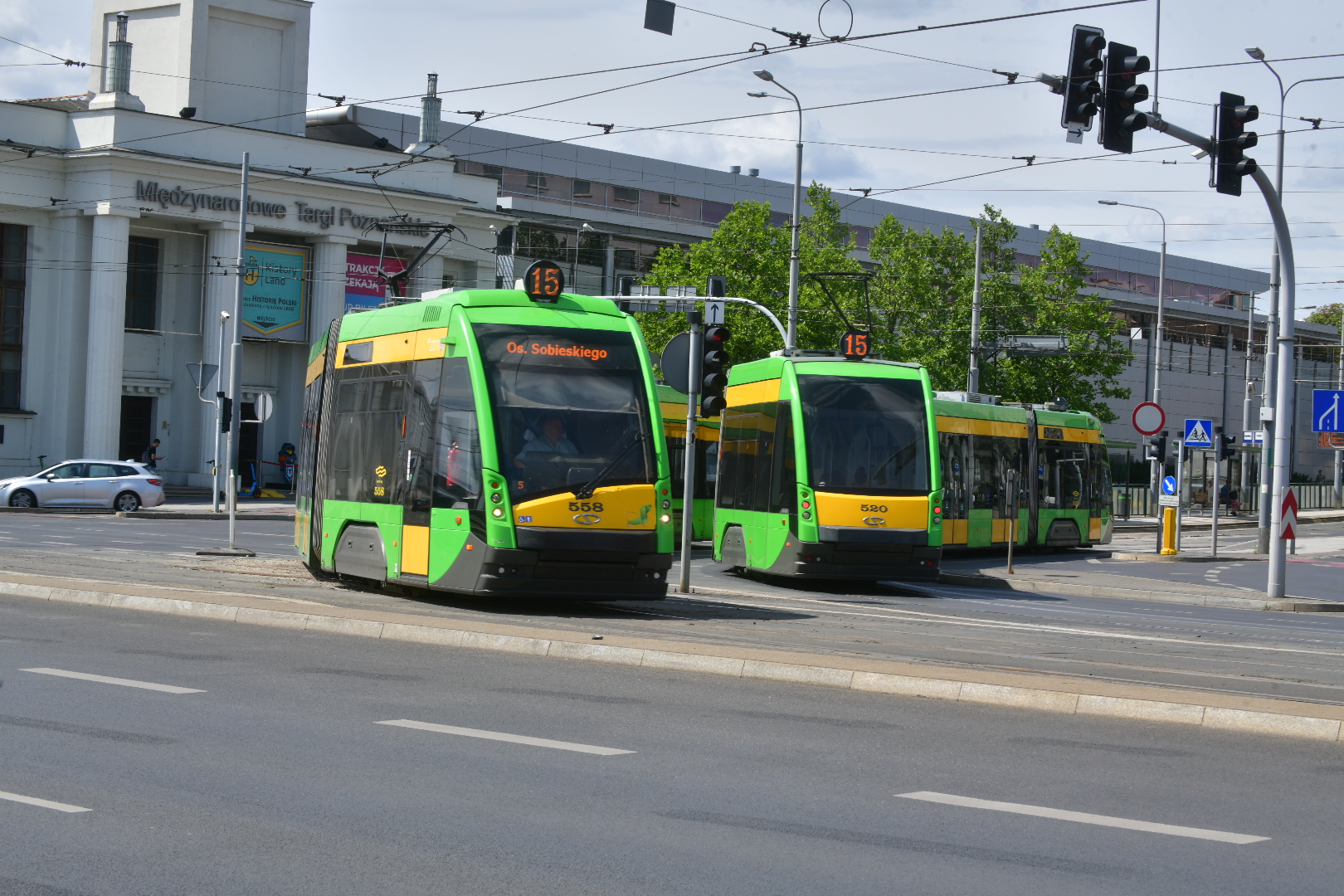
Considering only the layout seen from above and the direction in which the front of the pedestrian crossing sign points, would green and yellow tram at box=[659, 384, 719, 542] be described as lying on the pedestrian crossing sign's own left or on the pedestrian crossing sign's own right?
on the pedestrian crossing sign's own right

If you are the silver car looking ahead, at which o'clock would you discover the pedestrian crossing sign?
The pedestrian crossing sign is roughly at 7 o'clock from the silver car.

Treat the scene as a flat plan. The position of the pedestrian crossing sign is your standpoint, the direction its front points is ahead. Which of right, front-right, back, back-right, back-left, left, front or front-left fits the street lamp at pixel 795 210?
right

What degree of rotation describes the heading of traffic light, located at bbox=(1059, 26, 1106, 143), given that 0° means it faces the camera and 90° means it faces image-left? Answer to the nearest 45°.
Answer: approximately 315°

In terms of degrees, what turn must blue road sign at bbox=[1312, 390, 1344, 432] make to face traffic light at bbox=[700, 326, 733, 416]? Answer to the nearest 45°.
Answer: approximately 45° to its right
